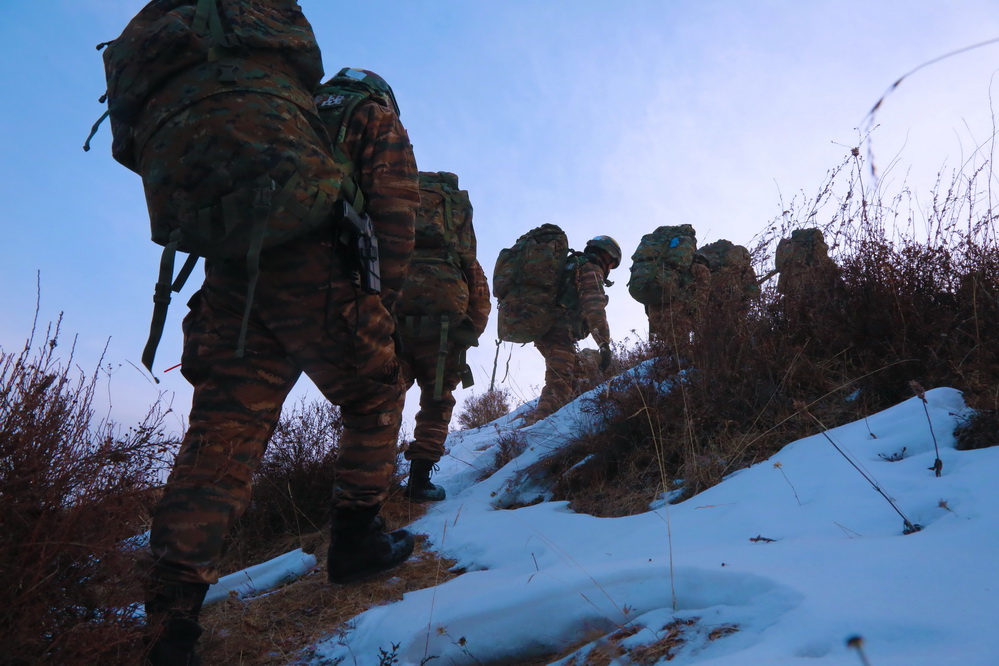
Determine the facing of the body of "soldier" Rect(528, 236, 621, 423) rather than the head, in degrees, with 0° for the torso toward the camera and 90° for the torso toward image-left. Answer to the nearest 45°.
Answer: approximately 270°

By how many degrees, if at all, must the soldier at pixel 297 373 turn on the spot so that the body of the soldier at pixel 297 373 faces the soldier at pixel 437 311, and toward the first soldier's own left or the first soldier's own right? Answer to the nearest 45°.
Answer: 0° — they already face them

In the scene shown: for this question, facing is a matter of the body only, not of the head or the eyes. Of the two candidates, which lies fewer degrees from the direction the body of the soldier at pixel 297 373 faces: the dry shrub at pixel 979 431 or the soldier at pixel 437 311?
the soldier

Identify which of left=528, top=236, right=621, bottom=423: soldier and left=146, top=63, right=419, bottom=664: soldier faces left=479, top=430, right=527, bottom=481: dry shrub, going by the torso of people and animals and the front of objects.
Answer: left=146, top=63, right=419, bottom=664: soldier

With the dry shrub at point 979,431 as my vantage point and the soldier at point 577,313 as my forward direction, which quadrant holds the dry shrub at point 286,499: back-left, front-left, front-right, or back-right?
front-left

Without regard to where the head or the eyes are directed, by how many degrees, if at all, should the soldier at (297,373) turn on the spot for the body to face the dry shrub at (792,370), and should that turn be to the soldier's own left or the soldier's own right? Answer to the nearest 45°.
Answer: approximately 45° to the soldier's own right

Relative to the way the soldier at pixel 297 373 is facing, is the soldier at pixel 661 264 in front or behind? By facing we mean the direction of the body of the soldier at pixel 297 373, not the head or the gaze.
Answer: in front

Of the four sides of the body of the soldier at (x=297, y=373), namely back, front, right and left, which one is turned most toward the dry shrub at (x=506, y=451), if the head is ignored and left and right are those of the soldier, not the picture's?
front

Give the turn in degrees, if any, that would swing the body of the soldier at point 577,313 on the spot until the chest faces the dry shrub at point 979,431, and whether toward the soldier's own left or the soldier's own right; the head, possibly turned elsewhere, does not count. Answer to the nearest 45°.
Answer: approximately 90° to the soldier's own right

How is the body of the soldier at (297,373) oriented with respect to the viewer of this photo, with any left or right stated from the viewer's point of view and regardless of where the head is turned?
facing away from the viewer and to the right of the viewer

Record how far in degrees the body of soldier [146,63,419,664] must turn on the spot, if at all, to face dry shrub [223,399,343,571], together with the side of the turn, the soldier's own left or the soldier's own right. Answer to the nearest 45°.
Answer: approximately 45° to the soldier's own left
